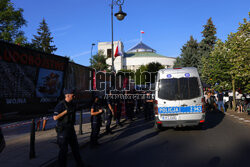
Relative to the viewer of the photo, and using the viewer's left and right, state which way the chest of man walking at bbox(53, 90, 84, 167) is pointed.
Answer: facing the viewer and to the right of the viewer

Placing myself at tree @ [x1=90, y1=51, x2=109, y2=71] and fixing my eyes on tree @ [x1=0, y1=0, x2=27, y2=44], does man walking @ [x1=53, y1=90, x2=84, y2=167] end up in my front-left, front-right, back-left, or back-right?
front-left

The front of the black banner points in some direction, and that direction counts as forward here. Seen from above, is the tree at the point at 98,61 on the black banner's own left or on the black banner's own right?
on the black banner's own left

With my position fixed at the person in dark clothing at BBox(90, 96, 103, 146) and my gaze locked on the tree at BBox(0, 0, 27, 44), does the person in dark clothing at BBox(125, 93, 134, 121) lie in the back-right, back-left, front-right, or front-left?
front-right

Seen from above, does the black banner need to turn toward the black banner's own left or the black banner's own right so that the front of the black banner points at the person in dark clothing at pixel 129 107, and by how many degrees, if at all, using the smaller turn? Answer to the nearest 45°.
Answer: approximately 90° to the black banner's own left

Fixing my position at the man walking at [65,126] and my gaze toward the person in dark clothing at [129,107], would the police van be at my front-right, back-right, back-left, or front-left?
front-right

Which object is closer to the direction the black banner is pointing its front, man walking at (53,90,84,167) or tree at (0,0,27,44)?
the man walking

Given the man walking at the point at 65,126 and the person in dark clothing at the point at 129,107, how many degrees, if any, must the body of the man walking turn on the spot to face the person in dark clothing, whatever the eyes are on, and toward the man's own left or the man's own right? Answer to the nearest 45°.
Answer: approximately 90° to the man's own left
